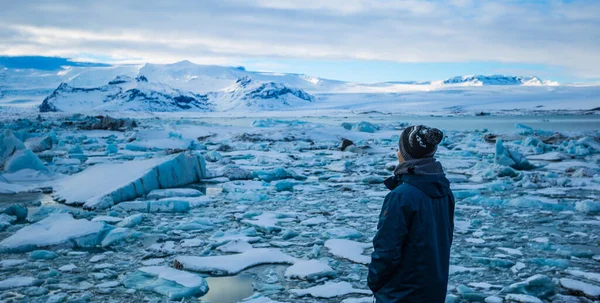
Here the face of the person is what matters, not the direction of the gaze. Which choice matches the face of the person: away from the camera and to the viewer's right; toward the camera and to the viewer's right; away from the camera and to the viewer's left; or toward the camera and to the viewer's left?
away from the camera and to the viewer's left

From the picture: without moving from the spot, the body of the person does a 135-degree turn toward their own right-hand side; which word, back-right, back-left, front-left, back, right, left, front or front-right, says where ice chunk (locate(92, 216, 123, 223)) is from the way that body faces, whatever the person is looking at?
back-left

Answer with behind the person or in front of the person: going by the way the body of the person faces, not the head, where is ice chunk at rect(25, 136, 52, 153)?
in front

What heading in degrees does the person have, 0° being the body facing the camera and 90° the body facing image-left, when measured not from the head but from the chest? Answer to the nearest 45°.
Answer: approximately 135°

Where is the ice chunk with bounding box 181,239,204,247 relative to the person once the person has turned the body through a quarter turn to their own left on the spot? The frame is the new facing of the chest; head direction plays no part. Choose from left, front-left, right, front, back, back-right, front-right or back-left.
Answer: right

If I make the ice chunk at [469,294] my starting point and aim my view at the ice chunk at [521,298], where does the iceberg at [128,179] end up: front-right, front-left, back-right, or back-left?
back-left

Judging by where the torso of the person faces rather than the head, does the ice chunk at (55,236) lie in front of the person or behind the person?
in front

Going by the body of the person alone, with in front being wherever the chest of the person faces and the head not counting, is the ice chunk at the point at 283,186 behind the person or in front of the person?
in front

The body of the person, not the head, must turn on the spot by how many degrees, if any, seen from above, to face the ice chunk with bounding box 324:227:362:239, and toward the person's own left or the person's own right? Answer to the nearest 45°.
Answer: approximately 45° to the person's own right

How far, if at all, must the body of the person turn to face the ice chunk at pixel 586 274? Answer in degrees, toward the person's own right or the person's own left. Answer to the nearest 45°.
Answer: approximately 90° to the person's own right

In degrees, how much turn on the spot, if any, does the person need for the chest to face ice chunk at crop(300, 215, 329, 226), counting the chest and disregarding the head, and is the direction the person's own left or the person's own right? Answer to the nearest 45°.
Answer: approximately 45° to the person's own right

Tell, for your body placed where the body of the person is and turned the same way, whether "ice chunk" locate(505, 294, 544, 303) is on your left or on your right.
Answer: on your right

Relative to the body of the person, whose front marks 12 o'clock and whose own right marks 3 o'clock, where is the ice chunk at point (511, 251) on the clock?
The ice chunk is roughly at 2 o'clock from the person.
